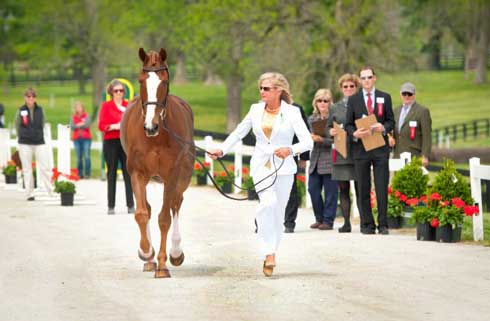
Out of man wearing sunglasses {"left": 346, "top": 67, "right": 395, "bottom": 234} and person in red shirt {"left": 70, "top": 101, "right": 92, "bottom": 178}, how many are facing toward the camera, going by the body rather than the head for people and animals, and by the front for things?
2

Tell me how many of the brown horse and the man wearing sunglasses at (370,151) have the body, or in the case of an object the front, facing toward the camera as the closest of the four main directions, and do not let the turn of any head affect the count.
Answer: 2

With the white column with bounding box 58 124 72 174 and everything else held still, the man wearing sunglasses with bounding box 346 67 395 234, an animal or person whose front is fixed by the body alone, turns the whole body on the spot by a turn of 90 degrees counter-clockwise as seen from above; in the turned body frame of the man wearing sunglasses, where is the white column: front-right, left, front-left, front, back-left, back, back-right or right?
back-left

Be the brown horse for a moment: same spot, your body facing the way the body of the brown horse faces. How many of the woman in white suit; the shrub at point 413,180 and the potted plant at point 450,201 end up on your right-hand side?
0

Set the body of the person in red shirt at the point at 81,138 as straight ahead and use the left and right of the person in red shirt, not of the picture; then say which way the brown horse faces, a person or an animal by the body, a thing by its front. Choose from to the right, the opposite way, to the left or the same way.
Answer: the same way

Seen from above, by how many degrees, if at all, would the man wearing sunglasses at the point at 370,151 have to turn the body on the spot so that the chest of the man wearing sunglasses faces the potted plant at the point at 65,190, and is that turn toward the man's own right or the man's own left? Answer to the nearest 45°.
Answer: approximately 135° to the man's own right

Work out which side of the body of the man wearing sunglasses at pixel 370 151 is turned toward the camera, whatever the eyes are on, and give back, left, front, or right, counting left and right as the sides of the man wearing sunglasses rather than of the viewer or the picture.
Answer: front

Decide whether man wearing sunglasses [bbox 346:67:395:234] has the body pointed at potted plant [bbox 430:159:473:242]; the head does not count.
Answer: no

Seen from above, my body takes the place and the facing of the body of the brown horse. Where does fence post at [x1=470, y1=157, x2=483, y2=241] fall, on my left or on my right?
on my left

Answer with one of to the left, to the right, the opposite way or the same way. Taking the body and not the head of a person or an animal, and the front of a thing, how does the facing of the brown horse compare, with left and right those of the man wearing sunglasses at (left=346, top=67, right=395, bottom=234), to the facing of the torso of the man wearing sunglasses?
the same way

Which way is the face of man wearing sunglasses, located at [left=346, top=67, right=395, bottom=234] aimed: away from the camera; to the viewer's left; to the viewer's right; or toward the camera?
toward the camera

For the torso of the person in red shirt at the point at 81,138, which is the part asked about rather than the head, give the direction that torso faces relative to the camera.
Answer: toward the camera

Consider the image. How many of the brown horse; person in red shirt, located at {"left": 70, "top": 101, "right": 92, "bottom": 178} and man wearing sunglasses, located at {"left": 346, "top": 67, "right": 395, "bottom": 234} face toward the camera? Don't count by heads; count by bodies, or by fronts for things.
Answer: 3

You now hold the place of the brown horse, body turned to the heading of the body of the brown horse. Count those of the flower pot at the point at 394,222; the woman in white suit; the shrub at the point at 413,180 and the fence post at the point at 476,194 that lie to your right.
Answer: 0

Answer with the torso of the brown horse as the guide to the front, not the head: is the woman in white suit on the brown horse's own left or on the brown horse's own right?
on the brown horse's own left

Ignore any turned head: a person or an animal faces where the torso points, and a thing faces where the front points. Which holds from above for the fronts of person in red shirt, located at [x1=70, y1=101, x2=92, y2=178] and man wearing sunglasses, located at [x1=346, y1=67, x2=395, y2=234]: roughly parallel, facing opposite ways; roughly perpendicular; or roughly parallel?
roughly parallel

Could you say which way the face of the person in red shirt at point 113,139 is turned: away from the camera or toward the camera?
toward the camera
